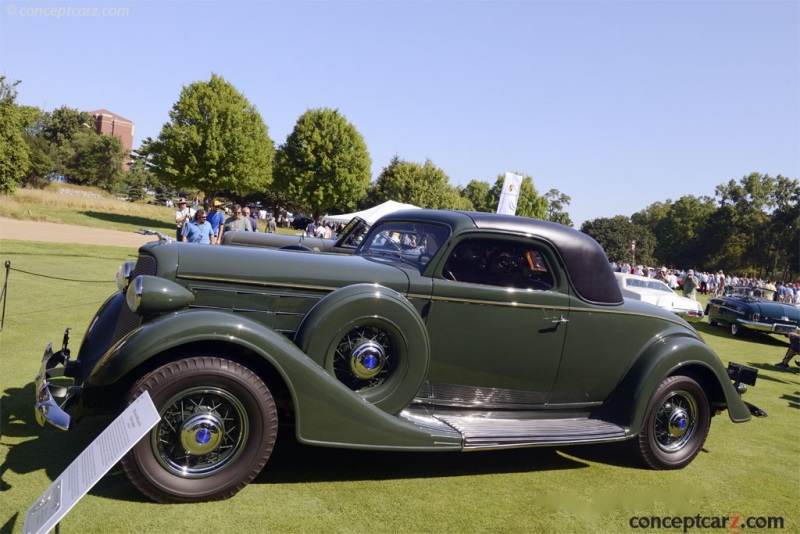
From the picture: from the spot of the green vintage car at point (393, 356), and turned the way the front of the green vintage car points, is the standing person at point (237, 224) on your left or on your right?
on your right

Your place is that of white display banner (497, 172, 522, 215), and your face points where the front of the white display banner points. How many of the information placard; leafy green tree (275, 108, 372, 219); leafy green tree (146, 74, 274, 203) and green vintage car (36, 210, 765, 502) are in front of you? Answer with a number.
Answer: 2

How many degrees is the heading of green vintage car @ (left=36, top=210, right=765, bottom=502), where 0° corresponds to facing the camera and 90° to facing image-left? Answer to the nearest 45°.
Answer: approximately 45°

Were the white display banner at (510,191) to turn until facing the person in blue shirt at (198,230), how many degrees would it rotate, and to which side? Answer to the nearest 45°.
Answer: approximately 45° to its right

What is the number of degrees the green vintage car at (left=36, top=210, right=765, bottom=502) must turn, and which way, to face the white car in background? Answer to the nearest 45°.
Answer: approximately 180°

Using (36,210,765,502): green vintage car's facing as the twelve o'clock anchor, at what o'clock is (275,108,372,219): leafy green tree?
The leafy green tree is roughly at 4 o'clock from the green vintage car.

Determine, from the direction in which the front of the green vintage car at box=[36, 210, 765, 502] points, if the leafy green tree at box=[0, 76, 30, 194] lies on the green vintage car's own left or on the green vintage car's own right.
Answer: on the green vintage car's own right

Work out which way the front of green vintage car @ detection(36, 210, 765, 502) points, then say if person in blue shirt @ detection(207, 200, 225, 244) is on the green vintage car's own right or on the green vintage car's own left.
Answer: on the green vintage car's own right

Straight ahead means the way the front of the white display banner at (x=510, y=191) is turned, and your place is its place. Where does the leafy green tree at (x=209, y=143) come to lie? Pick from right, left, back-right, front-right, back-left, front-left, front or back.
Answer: back-right

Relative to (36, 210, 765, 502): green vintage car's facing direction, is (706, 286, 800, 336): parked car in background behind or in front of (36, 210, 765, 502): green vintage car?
behind

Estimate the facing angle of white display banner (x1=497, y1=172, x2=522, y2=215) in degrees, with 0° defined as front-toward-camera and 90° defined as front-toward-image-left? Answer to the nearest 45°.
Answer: approximately 0°
